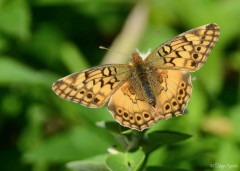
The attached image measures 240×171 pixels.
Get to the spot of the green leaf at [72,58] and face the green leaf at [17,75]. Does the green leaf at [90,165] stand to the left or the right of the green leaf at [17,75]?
left

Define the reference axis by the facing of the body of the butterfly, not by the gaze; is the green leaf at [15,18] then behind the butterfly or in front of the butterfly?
in front

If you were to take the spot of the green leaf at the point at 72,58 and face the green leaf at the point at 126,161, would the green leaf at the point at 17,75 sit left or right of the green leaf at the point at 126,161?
right

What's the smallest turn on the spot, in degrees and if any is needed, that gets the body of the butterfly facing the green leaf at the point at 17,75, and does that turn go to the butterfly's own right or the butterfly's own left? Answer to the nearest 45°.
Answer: approximately 45° to the butterfly's own left

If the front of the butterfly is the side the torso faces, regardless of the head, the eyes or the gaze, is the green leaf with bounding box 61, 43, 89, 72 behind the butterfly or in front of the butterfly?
in front

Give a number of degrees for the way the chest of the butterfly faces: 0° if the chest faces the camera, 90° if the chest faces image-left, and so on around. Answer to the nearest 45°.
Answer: approximately 180°
